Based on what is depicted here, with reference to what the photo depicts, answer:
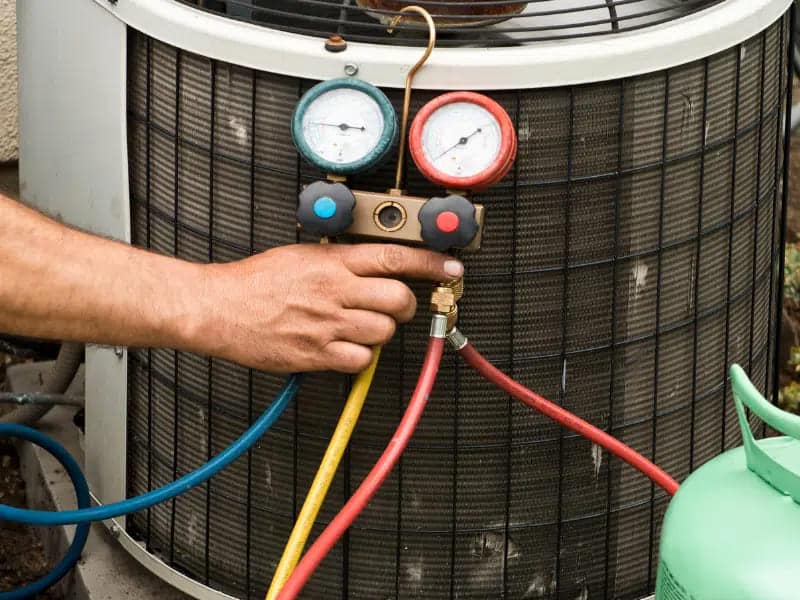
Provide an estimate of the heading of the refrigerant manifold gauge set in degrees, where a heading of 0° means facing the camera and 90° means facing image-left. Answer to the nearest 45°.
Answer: approximately 0°

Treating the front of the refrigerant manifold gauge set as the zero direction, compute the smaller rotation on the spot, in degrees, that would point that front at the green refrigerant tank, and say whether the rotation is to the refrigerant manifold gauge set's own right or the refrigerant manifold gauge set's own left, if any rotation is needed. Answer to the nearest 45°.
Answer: approximately 45° to the refrigerant manifold gauge set's own left
